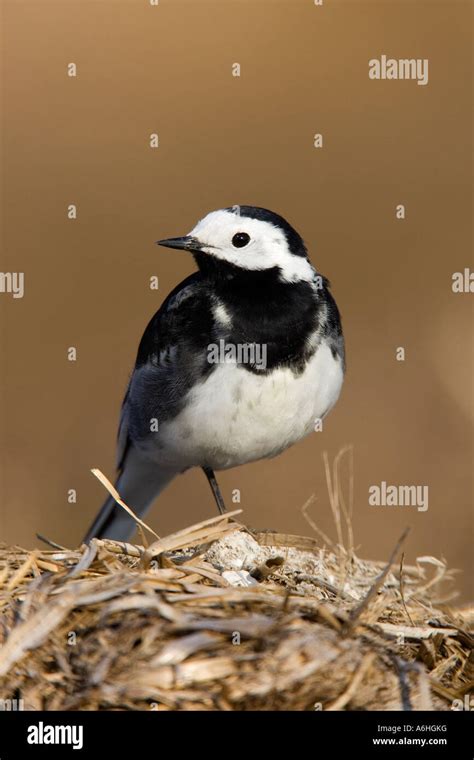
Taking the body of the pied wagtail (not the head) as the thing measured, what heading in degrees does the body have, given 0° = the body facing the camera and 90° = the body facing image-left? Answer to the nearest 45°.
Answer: approximately 315°
